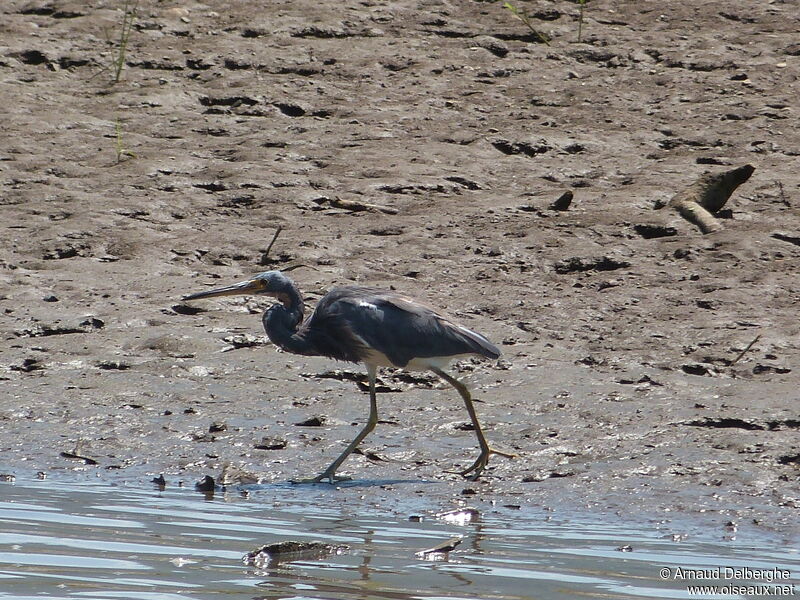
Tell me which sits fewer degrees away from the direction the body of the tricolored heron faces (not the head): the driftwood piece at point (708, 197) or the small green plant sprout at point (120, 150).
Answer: the small green plant sprout

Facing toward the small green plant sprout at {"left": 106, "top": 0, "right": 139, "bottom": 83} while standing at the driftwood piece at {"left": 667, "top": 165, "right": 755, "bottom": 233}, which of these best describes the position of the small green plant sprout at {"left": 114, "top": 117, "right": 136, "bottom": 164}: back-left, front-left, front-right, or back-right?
front-left

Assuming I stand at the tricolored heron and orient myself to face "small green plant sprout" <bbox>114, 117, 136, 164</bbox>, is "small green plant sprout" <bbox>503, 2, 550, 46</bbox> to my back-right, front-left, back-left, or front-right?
front-right

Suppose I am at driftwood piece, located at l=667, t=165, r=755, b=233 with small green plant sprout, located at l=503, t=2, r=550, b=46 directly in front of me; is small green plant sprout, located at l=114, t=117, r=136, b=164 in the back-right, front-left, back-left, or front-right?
front-left

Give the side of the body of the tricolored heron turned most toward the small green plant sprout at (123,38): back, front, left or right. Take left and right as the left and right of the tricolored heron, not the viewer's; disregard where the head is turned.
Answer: right

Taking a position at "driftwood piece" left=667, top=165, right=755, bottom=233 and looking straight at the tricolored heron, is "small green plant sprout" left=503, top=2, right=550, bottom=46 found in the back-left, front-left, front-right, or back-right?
back-right

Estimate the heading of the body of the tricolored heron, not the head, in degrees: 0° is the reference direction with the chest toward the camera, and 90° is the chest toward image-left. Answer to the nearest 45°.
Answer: approximately 90°

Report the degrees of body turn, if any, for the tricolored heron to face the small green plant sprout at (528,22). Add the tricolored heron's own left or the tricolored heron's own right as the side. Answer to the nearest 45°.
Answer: approximately 90° to the tricolored heron's own right

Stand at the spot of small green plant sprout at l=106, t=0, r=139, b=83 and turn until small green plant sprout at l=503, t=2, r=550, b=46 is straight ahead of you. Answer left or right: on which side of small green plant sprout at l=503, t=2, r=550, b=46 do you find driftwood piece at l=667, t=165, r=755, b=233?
right

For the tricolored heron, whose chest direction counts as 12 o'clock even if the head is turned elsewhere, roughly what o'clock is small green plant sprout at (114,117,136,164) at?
The small green plant sprout is roughly at 2 o'clock from the tricolored heron.
